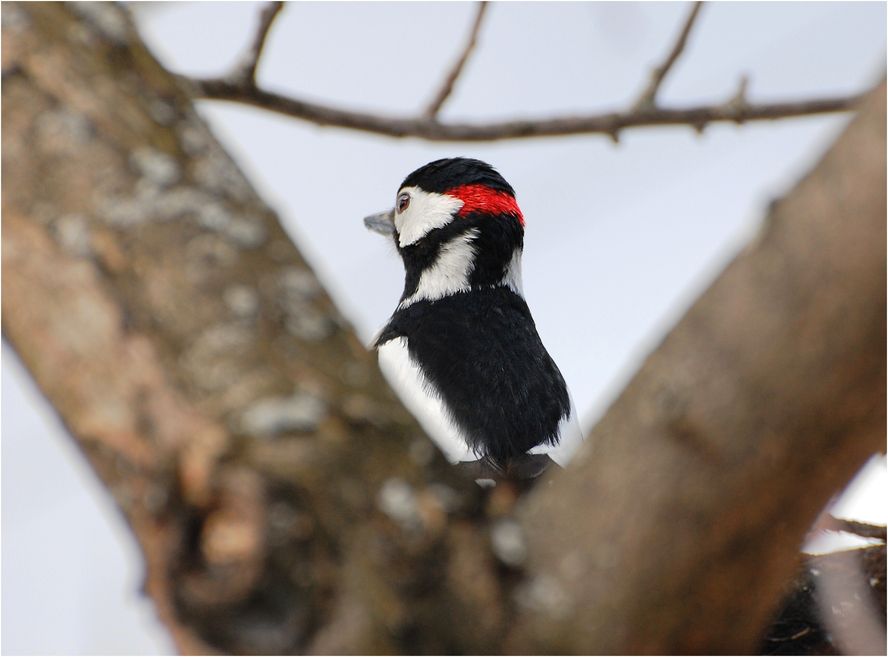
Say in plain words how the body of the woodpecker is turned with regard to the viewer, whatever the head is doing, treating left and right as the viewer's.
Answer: facing away from the viewer and to the left of the viewer

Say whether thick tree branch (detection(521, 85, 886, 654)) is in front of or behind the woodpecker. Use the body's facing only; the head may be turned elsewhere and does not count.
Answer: behind
